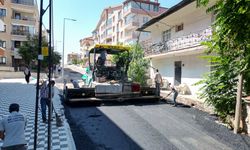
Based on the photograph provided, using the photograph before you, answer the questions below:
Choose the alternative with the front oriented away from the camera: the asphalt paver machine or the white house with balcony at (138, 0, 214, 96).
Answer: the asphalt paver machine

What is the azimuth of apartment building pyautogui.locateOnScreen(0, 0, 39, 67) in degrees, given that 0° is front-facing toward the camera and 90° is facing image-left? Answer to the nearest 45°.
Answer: approximately 315°

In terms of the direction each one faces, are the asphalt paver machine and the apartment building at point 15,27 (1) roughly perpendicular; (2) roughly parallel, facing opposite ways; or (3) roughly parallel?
roughly perpendicular

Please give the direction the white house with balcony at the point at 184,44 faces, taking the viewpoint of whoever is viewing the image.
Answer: facing the viewer and to the left of the viewer

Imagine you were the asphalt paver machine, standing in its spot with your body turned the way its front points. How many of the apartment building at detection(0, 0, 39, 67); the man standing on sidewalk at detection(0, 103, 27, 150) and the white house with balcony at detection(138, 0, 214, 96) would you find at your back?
1

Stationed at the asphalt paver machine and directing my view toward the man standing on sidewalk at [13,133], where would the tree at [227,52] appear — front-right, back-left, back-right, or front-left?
front-left

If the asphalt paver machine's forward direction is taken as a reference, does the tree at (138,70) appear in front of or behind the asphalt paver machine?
in front

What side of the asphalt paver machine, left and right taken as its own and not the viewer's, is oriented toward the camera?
back

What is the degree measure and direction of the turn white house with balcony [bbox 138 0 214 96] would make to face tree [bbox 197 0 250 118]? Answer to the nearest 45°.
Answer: approximately 45° to its left

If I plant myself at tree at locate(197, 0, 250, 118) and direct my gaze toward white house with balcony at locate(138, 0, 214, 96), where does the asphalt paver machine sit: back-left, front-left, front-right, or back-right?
front-left

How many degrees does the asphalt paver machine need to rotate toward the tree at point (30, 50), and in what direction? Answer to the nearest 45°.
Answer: approximately 45° to its left

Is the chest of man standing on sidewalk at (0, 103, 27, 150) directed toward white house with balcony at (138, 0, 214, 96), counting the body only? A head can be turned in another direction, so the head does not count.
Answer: no

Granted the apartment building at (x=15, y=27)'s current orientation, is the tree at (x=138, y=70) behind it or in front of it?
in front

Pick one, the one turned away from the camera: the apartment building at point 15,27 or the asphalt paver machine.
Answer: the asphalt paver machine
